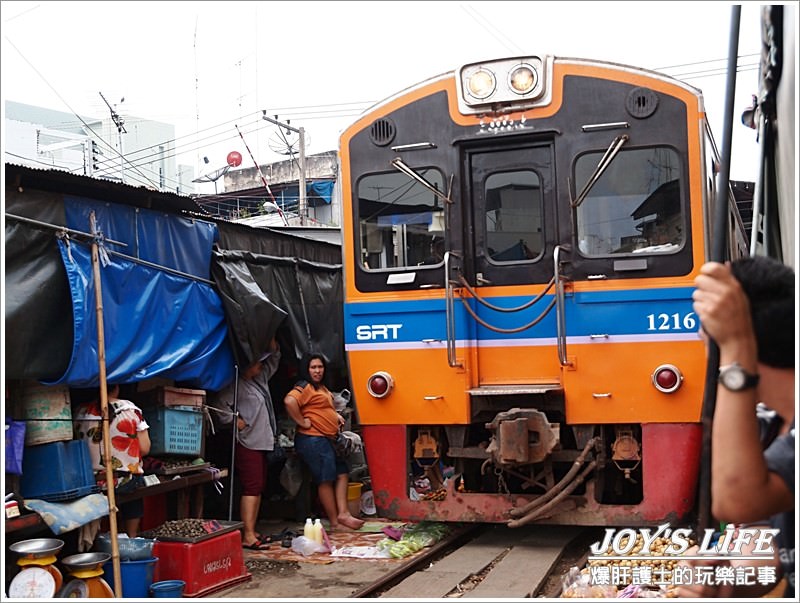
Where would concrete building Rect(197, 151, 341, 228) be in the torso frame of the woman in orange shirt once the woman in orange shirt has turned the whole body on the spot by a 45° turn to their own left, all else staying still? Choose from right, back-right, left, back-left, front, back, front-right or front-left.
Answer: left

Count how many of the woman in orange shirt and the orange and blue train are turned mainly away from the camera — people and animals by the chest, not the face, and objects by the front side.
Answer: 0

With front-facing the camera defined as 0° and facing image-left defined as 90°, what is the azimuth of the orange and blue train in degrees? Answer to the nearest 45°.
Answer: approximately 0°

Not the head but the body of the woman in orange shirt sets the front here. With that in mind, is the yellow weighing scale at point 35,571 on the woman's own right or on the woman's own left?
on the woman's own right

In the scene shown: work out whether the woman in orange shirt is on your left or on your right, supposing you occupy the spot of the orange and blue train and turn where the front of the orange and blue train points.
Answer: on your right

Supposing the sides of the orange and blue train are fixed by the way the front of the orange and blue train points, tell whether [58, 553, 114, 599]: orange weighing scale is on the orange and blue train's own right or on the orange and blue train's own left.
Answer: on the orange and blue train's own right

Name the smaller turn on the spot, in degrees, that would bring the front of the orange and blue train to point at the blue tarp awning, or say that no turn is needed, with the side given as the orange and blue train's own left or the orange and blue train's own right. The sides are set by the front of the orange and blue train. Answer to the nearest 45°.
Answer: approximately 90° to the orange and blue train's own right

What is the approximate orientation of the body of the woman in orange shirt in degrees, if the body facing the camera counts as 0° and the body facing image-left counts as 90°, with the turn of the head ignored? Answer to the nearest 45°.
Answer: approximately 315°

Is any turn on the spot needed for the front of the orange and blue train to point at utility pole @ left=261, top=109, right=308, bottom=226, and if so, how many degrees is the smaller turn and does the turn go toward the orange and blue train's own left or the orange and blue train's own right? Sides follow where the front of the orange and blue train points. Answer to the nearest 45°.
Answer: approximately 180°
